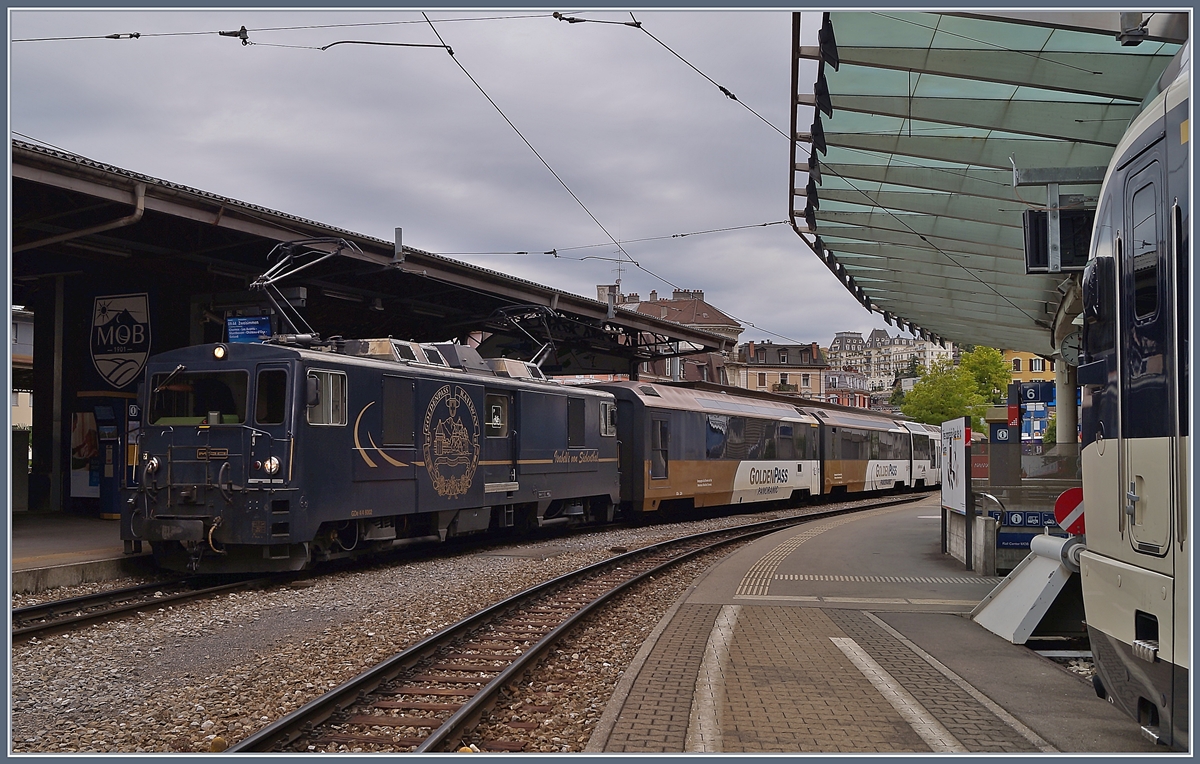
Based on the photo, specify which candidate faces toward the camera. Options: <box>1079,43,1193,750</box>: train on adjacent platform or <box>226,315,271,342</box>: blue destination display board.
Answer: the blue destination display board

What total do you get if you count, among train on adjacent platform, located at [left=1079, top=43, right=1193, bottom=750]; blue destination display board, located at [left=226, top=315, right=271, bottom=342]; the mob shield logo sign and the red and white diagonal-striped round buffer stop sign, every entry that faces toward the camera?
3

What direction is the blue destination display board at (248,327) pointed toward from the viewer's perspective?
toward the camera

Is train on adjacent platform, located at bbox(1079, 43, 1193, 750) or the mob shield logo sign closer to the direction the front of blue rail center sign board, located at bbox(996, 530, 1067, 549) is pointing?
the train on adjacent platform

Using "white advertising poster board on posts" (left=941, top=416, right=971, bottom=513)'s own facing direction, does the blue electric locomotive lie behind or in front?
in front

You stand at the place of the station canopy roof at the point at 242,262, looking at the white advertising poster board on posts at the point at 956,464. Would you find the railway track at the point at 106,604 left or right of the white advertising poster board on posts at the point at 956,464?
right

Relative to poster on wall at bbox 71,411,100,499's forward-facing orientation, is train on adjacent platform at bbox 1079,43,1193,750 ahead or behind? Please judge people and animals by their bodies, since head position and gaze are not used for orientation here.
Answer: ahead

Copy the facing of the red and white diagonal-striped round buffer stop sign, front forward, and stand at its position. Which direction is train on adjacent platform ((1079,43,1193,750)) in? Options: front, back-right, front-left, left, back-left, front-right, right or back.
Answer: front

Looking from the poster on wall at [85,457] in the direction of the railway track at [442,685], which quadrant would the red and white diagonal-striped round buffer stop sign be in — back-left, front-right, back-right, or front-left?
front-left

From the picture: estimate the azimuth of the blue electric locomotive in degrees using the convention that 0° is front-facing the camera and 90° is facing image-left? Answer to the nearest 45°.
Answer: approximately 45°

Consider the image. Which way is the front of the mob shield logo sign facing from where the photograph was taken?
facing the viewer

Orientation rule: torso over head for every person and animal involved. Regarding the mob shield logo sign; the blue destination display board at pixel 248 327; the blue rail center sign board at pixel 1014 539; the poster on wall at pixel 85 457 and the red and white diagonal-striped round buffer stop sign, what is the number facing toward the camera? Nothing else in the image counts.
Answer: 5

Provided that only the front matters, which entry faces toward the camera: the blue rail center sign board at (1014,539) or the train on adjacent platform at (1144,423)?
the blue rail center sign board

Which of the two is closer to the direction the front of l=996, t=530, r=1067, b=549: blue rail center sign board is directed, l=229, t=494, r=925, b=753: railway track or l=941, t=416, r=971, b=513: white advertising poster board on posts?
the railway track

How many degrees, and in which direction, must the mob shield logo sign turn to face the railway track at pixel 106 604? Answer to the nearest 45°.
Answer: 0° — it already faces it

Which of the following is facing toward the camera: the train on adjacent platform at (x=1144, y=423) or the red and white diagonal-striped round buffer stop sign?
the red and white diagonal-striped round buffer stop sign

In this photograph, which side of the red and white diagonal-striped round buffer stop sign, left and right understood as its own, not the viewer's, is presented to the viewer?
front

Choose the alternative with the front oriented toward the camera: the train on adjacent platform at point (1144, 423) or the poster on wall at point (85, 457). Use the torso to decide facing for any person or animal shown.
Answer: the poster on wall

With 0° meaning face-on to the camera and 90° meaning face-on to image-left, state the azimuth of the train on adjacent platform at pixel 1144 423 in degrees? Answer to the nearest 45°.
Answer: approximately 135°
